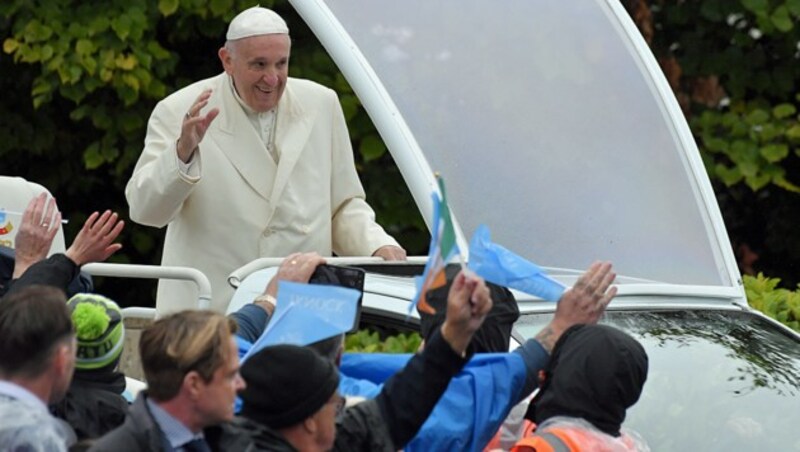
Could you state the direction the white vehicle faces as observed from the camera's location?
facing the viewer and to the right of the viewer

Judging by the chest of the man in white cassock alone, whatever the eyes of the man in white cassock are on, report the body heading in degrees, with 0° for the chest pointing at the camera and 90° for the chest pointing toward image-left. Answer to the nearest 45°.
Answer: approximately 315°
